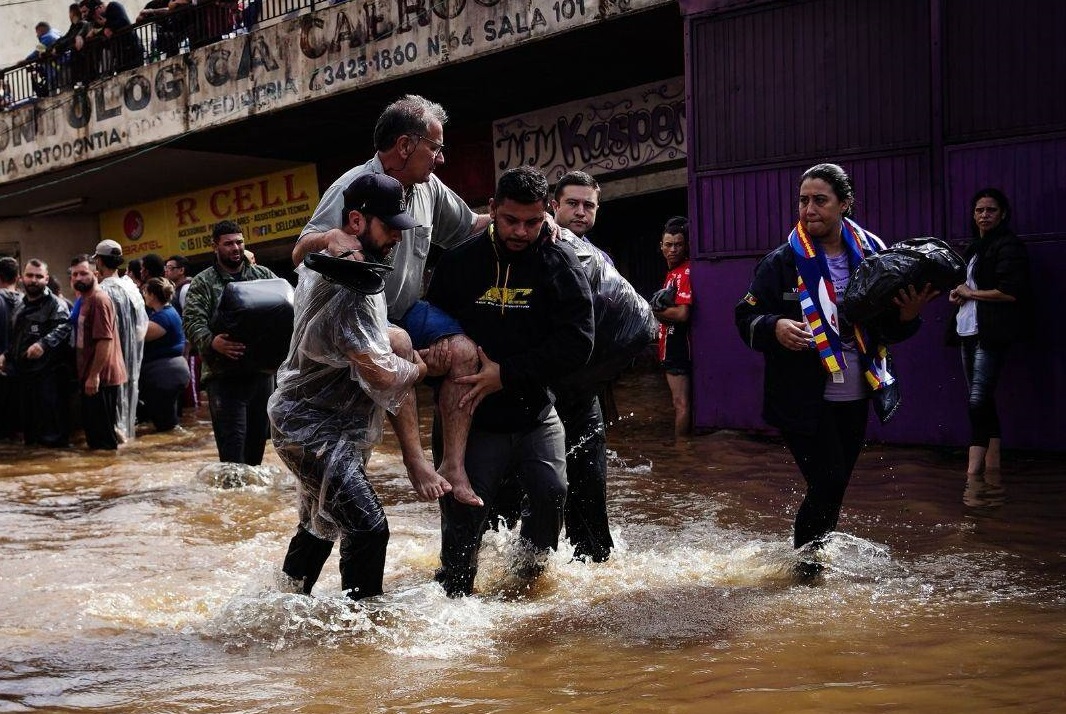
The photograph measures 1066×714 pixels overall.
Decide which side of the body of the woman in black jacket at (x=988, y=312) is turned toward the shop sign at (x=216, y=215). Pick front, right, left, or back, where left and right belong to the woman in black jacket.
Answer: right

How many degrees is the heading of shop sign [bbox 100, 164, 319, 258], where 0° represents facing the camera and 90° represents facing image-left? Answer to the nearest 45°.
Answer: approximately 45°

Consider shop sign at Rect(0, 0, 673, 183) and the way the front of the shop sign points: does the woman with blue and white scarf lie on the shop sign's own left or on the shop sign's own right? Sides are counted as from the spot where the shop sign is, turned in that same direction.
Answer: on the shop sign's own left

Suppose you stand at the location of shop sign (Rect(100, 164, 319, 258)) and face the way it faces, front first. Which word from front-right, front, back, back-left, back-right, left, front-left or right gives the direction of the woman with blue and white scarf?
front-left

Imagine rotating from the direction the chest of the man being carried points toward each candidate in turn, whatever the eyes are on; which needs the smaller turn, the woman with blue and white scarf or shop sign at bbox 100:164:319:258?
the woman with blue and white scarf

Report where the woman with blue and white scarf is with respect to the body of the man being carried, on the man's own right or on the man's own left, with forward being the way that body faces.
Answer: on the man's own left

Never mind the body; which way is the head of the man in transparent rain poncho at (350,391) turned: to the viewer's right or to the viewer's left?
to the viewer's right

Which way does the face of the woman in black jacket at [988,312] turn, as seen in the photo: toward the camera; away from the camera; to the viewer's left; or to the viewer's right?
toward the camera

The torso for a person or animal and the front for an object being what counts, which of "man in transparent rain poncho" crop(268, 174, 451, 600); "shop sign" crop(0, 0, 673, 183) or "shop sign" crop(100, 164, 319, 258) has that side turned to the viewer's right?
the man in transparent rain poncho

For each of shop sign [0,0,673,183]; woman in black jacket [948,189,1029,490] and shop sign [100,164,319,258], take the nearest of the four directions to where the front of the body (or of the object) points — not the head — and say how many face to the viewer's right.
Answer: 0

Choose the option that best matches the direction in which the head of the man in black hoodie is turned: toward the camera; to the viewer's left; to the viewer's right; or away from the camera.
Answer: toward the camera

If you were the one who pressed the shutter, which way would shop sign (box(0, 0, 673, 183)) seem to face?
facing the viewer and to the left of the viewer

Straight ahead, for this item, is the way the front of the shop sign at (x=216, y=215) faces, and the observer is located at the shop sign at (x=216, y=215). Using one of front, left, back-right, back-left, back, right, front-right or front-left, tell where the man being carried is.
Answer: front-left
